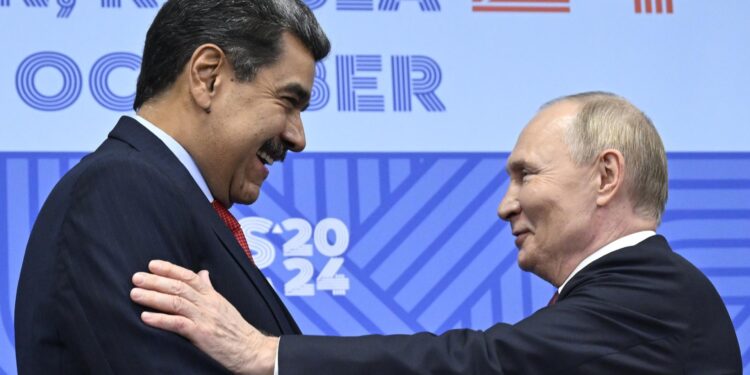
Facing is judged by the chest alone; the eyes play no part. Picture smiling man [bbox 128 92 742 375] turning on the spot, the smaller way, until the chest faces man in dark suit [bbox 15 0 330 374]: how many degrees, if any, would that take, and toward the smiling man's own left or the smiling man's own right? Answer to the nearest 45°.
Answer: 0° — they already face them

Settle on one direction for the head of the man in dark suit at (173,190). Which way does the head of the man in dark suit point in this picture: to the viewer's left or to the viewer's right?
to the viewer's right

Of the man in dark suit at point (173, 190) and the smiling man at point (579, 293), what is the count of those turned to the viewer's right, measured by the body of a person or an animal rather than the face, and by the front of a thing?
1

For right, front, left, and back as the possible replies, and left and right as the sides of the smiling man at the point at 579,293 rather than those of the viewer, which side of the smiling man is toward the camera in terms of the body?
left

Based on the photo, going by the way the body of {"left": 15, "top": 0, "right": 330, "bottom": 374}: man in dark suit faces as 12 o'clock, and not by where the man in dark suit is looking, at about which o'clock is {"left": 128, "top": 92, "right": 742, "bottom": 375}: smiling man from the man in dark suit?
The smiling man is roughly at 12 o'clock from the man in dark suit.

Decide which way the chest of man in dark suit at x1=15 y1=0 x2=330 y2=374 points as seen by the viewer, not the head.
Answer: to the viewer's right

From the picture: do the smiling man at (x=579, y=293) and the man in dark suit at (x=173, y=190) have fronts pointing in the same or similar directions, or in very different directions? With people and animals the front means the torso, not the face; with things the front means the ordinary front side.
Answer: very different directions

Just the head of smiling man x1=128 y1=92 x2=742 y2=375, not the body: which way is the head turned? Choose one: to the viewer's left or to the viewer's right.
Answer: to the viewer's left
